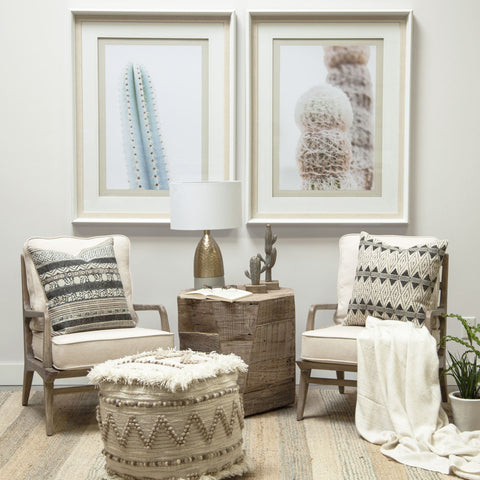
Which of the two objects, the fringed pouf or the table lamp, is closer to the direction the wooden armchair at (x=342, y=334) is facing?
the fringed pouf

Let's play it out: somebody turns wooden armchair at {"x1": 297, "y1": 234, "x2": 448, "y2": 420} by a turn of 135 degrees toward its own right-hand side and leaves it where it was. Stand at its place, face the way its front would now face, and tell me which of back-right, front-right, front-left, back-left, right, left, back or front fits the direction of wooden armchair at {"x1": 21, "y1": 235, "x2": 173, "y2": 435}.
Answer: left

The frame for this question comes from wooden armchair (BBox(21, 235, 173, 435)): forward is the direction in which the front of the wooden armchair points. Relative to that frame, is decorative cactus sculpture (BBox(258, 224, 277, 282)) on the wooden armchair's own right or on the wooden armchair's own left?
on the wooden armchair's own left

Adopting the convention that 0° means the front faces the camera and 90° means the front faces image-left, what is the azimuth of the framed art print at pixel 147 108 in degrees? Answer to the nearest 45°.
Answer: approximately 0°

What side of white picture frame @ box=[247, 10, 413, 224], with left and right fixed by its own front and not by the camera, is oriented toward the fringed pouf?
front

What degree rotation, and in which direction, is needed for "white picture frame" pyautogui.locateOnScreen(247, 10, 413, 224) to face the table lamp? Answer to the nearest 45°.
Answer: approximately 45° to its right

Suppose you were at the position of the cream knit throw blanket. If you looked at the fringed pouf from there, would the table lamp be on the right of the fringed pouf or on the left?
right

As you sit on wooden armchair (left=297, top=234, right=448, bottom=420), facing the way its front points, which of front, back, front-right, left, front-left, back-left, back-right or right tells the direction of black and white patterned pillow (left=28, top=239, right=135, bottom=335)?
front-right

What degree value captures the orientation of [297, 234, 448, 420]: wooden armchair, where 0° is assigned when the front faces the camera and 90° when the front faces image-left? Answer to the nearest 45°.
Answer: approximately 45°

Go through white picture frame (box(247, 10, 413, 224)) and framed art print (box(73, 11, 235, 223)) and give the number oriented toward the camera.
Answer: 2
